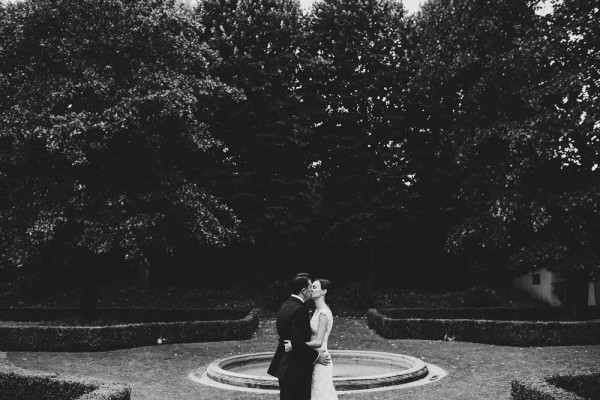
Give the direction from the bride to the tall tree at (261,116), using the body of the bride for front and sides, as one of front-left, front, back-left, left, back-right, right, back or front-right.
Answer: right

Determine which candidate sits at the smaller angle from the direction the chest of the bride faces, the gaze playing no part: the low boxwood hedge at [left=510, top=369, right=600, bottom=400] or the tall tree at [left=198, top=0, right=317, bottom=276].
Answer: the tall tree

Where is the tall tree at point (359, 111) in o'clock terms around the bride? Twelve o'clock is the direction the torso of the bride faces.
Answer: The tall tree is roughly at 3 o'clock from the bride.

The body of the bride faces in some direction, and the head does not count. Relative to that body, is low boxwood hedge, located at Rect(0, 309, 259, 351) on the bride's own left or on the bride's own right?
on the bride's own right

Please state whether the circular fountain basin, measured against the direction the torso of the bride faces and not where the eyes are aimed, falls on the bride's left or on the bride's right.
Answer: on the bride's right

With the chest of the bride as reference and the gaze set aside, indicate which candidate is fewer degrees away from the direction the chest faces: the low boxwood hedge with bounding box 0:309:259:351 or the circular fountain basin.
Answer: the low boxwood hedge

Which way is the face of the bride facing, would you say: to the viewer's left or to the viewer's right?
to the viewer's left

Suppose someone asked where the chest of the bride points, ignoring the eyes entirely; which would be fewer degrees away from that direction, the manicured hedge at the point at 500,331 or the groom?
the groom

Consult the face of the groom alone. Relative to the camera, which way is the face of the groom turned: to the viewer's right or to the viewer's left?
to the viewer's right

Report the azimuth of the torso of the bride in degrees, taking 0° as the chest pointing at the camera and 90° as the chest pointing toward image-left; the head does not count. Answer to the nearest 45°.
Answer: approximately 90°

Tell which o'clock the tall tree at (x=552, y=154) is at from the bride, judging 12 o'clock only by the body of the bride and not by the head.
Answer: The tall tree is roughly at 4 o'clock from the bride.
